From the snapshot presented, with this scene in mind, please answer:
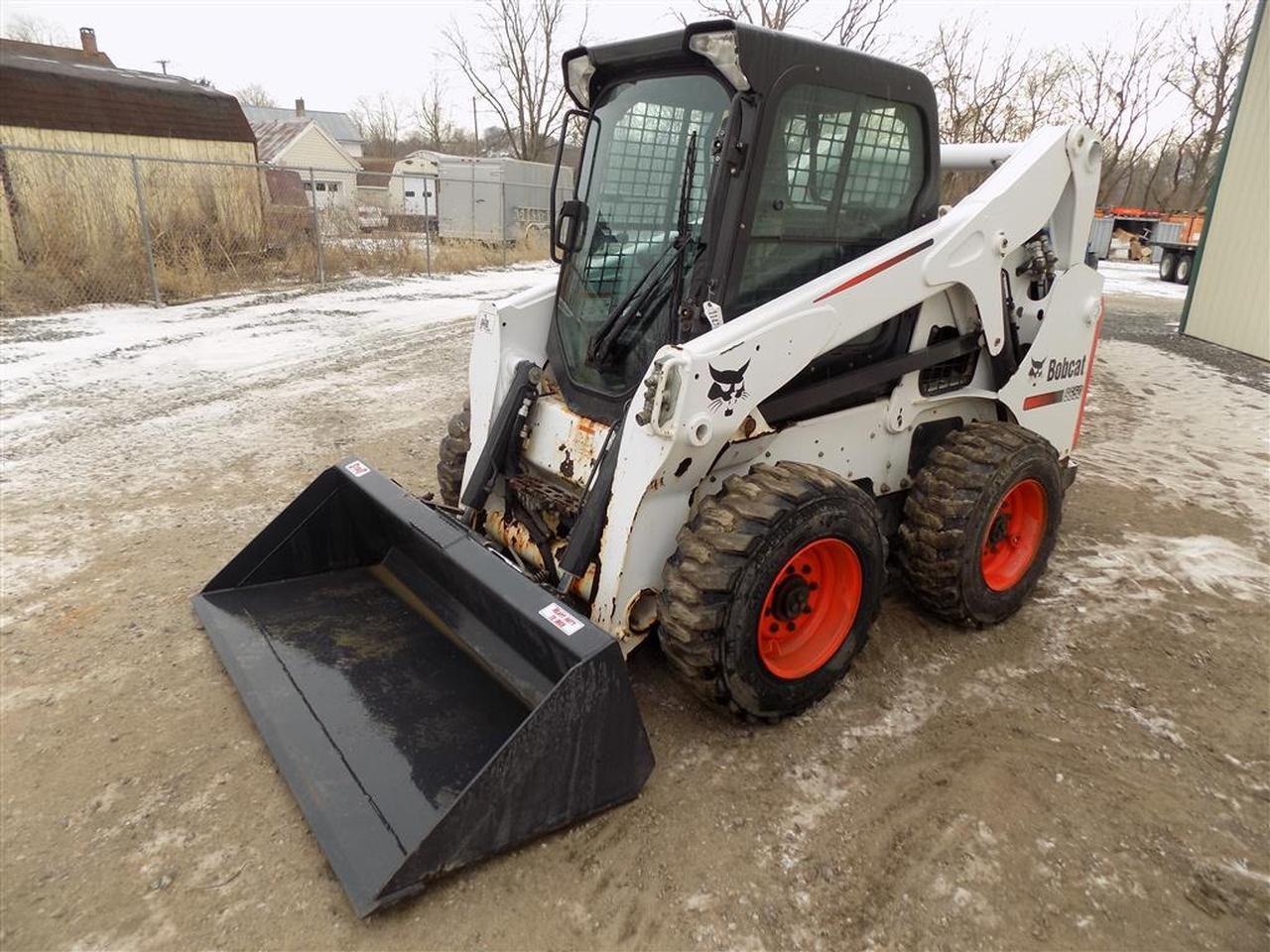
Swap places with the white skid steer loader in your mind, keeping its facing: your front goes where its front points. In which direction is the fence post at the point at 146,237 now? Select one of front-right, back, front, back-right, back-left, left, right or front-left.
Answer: right

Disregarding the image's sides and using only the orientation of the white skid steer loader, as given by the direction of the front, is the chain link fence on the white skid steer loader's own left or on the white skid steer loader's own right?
on the white skid steer loader's own right

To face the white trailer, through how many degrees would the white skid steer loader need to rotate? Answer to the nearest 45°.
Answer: approximately 135° to its right

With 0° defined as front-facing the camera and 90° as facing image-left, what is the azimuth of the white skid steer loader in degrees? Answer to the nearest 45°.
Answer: approximately 45°

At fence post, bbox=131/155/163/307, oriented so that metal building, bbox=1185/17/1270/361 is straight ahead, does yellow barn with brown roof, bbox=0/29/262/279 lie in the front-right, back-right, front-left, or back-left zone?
back-left

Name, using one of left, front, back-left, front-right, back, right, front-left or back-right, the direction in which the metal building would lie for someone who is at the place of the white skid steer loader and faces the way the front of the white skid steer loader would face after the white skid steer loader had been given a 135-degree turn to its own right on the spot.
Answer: front-right

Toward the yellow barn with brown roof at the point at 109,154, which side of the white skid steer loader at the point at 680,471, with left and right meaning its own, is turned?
right

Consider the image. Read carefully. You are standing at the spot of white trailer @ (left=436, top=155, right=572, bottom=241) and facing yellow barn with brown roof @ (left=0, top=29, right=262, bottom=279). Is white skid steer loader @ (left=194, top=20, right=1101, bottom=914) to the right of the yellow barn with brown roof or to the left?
left
